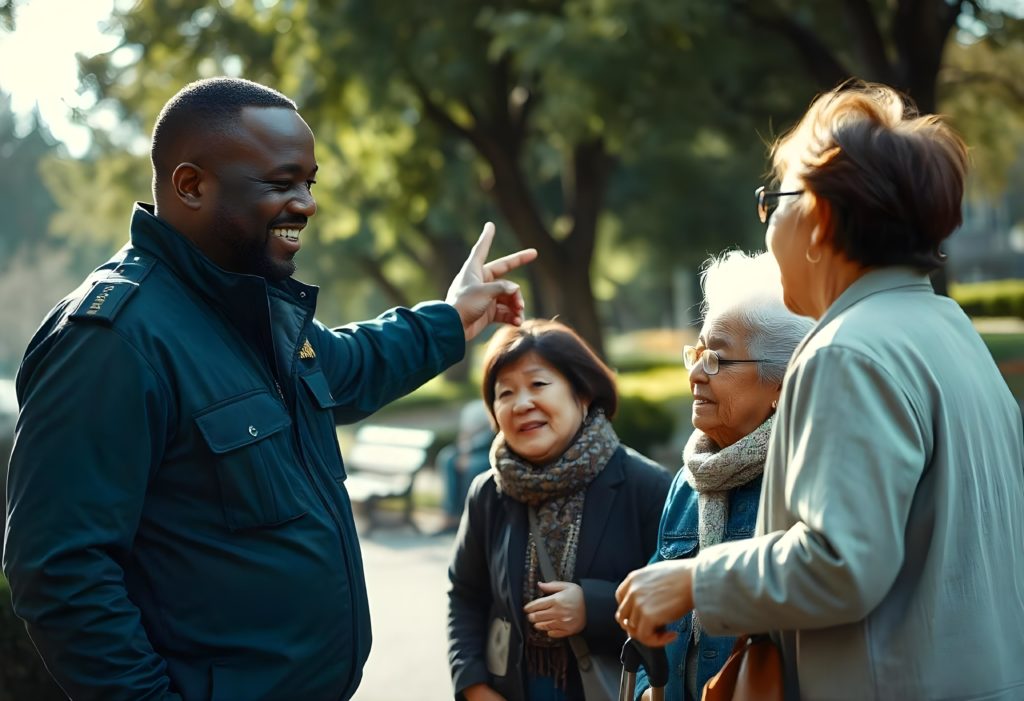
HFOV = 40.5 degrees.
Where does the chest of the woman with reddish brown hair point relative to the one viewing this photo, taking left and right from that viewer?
facing away from the viewer and to the left of the viewer

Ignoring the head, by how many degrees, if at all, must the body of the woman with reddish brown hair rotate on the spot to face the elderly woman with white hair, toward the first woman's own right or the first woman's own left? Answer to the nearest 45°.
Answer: approximately 45° to the first woman's own right

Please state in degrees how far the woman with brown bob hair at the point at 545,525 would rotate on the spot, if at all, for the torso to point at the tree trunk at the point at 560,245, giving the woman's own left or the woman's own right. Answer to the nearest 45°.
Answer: approximately 135° to the woman's own right

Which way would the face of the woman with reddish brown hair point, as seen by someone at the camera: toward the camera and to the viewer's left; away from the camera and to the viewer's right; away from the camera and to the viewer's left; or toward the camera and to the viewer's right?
away from the camera and to the viewer's left

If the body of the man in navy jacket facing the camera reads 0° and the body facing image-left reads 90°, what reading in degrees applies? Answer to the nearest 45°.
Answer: approximately 315°

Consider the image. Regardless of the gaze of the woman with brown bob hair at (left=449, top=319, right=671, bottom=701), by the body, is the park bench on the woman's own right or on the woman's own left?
on the woman's own right

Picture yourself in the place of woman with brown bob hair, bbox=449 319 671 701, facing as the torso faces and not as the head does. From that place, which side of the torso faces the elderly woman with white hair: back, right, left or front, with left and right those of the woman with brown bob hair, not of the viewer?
left
